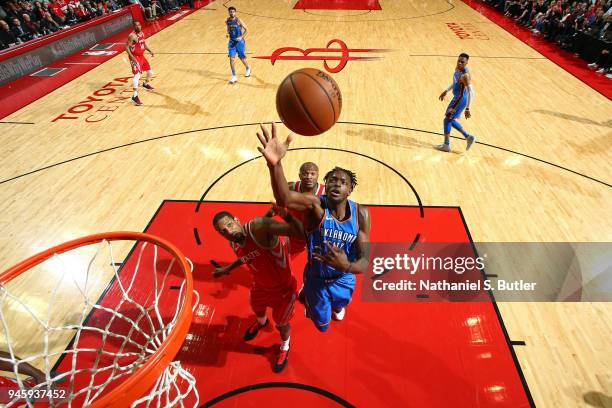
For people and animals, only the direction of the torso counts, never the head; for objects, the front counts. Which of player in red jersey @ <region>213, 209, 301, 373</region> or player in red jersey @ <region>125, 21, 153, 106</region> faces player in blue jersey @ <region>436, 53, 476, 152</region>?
player in red jersey @ <region>125, 21, 153, 106</region>

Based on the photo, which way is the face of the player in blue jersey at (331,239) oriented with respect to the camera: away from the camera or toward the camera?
toward the camera

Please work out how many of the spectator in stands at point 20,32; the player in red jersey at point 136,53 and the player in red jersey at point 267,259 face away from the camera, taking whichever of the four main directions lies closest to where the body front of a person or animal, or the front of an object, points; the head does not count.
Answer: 0

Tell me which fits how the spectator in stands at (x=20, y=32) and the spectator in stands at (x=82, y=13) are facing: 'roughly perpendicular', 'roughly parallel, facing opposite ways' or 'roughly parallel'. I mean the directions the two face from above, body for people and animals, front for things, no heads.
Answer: roughly parallel

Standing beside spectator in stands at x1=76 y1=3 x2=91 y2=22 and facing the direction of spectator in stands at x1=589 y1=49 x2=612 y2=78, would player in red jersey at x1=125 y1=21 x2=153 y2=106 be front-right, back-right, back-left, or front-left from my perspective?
front-right

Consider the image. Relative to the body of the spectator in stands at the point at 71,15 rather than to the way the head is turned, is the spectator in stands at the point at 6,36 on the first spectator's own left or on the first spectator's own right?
on the first spectator's own right

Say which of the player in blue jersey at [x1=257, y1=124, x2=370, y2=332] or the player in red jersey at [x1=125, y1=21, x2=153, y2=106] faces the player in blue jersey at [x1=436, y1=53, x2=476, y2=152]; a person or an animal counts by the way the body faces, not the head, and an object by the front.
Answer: the player in red jersey

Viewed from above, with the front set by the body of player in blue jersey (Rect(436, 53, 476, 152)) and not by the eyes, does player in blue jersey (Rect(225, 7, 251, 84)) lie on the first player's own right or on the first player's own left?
on the first player's own right

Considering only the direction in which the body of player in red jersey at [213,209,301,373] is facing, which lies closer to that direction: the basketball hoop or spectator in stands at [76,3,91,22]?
the basketball hoop

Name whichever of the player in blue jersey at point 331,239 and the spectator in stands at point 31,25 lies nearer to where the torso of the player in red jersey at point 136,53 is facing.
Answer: the player in blue jersey

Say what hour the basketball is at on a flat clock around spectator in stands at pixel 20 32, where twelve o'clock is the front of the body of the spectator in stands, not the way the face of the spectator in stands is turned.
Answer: The basketball is roughly at 1 o'clock from the spectator in stands.

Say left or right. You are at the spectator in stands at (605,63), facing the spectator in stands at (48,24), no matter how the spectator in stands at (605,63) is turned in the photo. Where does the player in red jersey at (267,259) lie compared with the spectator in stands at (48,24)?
left

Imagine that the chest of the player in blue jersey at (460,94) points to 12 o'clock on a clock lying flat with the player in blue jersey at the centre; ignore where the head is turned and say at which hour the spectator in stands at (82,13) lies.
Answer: The spectator in stands is roughly at 2 o'clock from the player in blue jersey.

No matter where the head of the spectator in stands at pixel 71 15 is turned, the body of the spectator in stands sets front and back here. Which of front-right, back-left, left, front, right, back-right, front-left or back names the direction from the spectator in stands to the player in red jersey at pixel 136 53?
front-right

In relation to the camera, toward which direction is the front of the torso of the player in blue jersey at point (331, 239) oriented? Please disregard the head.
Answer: toward the camera

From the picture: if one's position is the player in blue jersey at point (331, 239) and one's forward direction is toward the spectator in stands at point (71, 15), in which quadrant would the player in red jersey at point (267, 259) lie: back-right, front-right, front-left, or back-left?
front-left

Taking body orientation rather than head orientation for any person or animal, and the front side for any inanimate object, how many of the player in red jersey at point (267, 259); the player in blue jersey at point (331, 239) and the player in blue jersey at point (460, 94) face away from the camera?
0

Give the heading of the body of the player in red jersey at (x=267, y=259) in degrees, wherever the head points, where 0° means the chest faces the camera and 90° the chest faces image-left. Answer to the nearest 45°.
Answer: approximately 45°

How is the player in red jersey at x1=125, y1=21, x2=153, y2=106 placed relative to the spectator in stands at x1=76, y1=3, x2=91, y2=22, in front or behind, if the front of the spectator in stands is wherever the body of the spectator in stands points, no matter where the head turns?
in front

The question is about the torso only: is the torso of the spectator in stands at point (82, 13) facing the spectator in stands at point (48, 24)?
no
